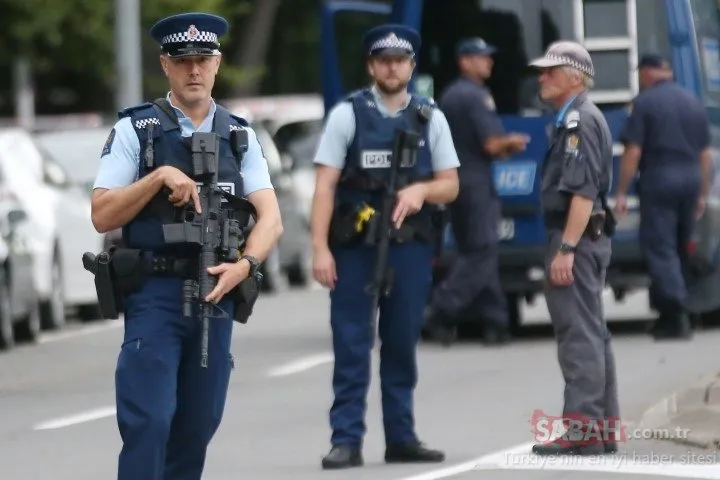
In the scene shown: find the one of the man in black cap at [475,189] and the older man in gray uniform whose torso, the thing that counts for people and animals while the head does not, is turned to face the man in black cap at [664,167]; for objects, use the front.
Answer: the man in black cap at [475,189]

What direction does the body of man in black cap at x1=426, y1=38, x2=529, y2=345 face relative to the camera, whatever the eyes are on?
to the viewer's right

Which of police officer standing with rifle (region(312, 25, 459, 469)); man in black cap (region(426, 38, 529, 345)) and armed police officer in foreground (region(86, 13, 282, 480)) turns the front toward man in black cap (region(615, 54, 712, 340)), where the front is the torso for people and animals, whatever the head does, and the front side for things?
man in black cap (region(426, 38, 529, 345))

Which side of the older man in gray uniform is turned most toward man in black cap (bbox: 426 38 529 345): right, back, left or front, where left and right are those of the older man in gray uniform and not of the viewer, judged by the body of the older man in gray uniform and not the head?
right

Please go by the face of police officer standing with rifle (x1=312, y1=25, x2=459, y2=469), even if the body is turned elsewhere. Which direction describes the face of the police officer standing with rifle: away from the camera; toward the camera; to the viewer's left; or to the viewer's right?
toward the camera

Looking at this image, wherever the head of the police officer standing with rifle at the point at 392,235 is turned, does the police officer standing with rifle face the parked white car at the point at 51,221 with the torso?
no

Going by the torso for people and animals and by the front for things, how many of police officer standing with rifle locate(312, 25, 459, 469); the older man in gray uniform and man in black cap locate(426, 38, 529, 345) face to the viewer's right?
1

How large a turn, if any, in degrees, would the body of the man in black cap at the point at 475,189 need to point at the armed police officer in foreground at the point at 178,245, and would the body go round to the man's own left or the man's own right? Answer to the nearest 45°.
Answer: approximately 90° to the man's own right

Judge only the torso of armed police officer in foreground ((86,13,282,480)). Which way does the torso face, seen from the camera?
toward the camera

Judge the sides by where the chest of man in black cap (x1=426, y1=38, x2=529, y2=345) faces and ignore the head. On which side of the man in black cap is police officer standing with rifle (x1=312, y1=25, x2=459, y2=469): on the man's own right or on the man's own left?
on the man's own right

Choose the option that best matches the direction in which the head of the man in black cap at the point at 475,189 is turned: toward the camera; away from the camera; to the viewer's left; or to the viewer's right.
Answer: to the viewer's right

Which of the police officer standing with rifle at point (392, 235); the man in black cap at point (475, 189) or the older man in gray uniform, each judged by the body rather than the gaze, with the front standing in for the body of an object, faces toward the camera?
the police officer standing with rifle

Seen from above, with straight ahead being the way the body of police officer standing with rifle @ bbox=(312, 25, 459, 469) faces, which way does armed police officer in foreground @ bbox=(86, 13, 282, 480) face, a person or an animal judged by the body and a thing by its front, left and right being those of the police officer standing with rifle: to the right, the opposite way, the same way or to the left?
the same way

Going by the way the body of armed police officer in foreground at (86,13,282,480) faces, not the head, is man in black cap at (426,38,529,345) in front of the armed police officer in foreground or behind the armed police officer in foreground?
behind

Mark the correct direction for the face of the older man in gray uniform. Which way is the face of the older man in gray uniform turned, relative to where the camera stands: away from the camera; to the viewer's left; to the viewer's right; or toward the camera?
to the viewer's left

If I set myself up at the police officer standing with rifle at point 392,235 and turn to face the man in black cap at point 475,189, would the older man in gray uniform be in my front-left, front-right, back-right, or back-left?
front-right

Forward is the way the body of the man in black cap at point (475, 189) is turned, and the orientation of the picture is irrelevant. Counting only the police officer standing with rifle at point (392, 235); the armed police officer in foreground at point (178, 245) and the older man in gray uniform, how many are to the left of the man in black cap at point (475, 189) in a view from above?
0
